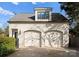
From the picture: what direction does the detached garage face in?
toward the camera

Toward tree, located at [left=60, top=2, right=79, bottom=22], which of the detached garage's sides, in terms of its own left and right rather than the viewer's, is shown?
left
